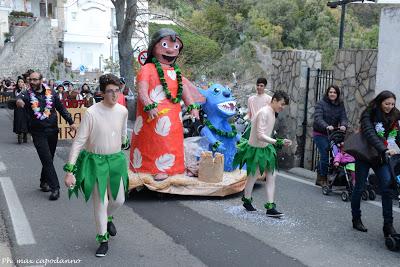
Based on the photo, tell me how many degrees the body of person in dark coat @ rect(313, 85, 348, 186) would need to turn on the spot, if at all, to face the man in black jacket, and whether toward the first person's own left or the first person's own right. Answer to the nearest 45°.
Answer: approximately 90° to the first person's own right

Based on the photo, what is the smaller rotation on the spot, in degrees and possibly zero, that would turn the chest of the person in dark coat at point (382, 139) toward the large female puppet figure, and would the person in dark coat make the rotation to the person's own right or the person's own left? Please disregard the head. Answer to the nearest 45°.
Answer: approximately 135° to the person's own right

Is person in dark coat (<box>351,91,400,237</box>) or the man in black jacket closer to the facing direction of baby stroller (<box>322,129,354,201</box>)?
the person in dark coat

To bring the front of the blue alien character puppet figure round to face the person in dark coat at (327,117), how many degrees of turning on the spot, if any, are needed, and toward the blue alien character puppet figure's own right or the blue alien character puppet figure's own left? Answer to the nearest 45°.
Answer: approximately 45° to the blue alien character puppet figure's own left

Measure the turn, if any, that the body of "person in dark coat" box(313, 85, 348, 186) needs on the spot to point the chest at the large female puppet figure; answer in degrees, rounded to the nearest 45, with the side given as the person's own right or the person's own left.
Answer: approximately 90° to the person's own right
